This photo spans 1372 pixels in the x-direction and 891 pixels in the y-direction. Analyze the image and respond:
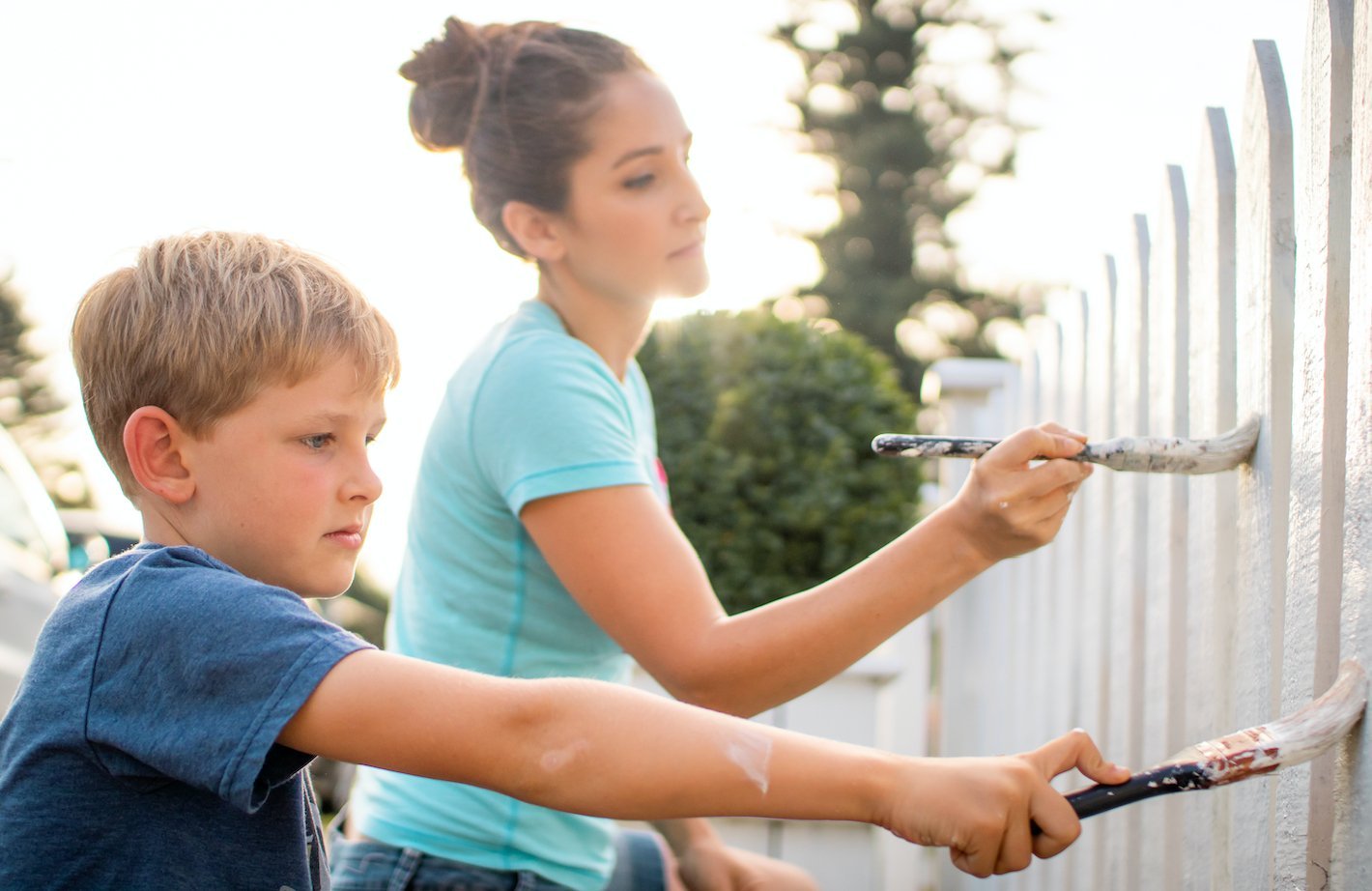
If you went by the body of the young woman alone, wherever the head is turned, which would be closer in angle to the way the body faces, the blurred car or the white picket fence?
the white picket fence

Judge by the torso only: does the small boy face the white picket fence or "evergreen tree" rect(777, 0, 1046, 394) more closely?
the white picket fence

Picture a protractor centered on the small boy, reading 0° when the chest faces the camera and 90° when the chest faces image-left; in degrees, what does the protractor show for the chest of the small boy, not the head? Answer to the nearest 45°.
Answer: approximately 270°

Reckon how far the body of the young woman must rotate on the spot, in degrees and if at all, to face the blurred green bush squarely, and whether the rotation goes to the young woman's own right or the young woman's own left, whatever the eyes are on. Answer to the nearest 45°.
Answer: approximately 90° to the young woman's own left

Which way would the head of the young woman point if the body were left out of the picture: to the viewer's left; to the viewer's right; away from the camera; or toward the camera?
to the viewer's right

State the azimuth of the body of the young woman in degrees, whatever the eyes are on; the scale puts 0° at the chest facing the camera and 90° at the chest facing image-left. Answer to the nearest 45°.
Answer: approximately 270°

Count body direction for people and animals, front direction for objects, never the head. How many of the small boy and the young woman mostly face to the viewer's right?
2

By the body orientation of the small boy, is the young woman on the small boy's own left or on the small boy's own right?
on the small boy's own left
